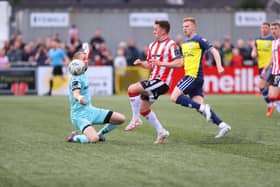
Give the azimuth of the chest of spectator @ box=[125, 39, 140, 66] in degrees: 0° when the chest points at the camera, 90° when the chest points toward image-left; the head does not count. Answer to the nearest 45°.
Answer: approximately 0°

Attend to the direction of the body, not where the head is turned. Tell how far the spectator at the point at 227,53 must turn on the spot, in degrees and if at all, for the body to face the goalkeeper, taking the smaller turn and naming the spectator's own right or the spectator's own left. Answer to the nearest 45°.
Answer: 0° — they already face them

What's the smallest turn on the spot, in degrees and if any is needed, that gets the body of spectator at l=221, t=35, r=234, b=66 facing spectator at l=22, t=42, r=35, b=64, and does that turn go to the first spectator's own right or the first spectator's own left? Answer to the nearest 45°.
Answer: approximately 90° to the first spectator's own right

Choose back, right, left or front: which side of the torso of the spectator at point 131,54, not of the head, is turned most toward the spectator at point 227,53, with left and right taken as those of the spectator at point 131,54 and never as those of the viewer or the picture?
left

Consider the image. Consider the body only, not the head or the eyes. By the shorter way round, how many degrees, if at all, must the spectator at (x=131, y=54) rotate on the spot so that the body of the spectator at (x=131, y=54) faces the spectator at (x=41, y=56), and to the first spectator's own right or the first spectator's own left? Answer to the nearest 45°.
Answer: approximately 90° to the first spectator's own right

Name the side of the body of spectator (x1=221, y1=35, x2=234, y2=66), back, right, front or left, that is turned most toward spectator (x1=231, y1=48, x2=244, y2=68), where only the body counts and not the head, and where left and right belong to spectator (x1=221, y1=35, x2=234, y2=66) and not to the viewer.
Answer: left

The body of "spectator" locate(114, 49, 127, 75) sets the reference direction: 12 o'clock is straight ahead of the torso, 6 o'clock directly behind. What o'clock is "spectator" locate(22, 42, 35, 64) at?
"spectator" locate(22, 42, 35, 64) is roughly at 3 o'clock from "spectator" locate(114, 49, 127, 75).
